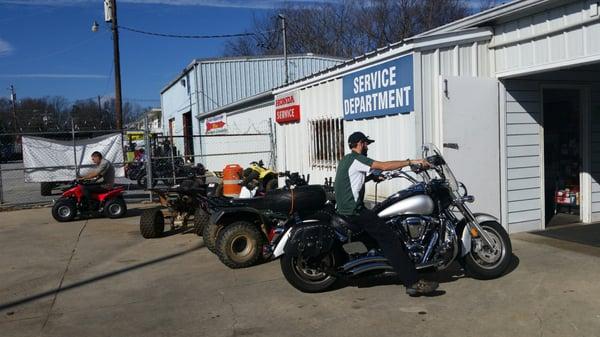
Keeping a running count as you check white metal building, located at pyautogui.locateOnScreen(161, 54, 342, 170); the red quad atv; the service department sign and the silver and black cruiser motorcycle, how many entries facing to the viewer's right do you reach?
1

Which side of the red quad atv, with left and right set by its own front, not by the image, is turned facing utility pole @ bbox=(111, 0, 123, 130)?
right

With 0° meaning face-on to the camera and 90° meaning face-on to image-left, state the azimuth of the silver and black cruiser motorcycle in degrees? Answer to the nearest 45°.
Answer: approximately 270°

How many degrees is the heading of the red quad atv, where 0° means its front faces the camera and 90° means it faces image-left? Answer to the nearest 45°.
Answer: approximately 90°

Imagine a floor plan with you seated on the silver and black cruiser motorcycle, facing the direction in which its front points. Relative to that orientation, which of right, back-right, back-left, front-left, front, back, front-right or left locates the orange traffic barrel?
back-left

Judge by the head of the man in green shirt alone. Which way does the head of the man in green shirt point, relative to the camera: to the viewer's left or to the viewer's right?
to the viewer's right

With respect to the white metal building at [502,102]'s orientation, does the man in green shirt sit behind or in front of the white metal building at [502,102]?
in front

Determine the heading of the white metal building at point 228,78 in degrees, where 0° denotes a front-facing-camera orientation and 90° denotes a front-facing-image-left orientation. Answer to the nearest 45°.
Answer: approximately 45°

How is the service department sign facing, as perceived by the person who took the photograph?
facing the viewer and to the left of the viewer

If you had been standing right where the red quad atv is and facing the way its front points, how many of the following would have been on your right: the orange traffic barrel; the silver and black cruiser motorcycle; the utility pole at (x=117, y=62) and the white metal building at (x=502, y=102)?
1
